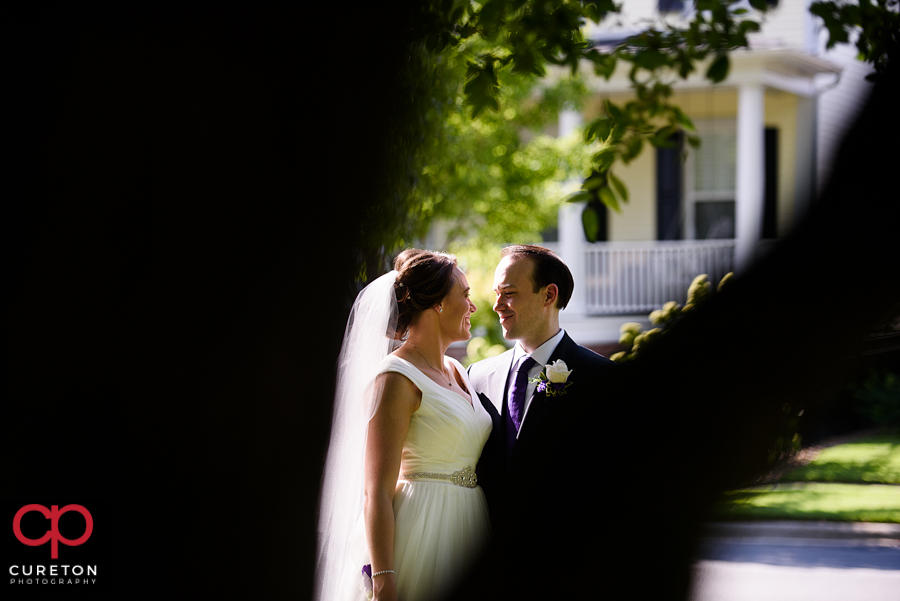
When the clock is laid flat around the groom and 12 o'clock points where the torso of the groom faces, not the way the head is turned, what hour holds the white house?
The white house is roughly at 5 o'clock from the groom.

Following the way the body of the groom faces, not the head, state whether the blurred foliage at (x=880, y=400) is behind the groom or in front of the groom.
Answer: behind

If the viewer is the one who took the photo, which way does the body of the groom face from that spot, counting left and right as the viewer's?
facing the viewer and to the left of the viewer

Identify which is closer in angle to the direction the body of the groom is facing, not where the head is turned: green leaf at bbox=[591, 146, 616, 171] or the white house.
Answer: the green leaf

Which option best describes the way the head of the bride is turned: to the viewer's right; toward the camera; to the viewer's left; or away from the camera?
to the viewer's right

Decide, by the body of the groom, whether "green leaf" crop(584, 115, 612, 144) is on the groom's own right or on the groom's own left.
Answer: on the groom's own left

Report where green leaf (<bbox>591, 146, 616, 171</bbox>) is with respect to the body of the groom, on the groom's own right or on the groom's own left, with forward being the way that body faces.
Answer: on the groom's own left
